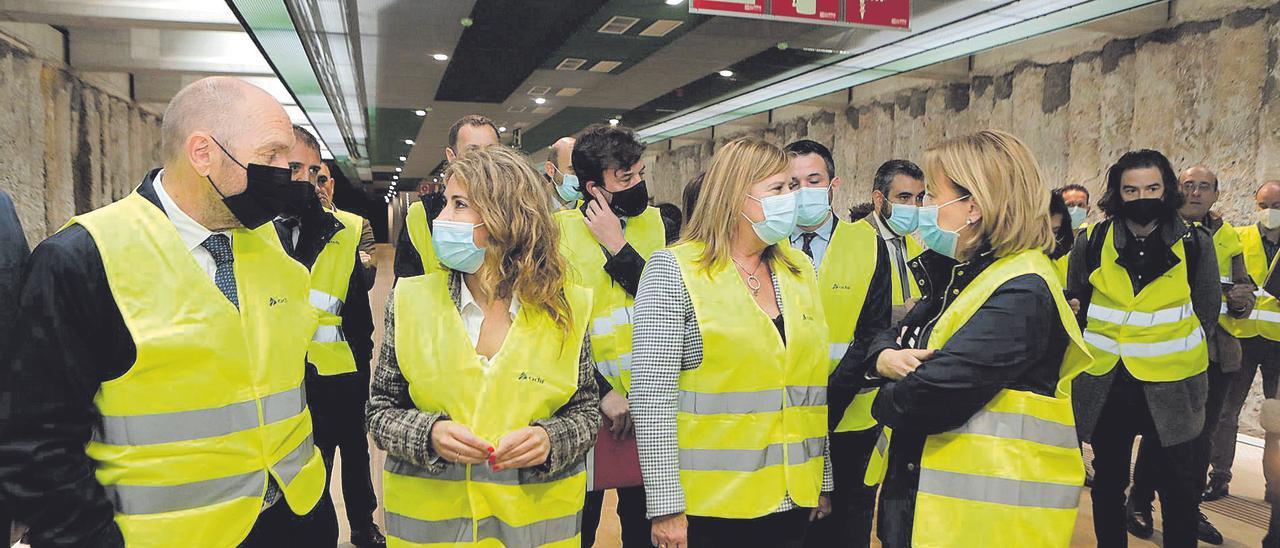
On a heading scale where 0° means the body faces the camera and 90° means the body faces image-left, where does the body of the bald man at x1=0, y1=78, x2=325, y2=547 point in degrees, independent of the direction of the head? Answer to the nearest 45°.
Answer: approximately 315°

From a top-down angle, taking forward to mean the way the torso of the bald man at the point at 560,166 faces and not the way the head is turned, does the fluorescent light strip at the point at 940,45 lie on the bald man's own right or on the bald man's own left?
on the bald man's own left

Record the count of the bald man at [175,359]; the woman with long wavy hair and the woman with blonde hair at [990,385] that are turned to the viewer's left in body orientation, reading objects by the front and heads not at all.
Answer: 1

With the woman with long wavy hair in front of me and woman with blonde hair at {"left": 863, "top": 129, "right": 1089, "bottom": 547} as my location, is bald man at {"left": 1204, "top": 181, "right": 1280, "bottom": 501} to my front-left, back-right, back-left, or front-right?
back-right

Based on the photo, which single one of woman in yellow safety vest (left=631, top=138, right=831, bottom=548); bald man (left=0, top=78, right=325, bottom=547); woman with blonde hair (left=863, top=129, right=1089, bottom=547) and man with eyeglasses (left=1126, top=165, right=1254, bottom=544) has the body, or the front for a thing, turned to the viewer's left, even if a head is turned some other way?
the woman with blonde hair

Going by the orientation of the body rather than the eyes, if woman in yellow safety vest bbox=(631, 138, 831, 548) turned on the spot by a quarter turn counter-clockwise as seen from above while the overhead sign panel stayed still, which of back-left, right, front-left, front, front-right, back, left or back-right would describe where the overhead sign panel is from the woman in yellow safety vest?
front-left

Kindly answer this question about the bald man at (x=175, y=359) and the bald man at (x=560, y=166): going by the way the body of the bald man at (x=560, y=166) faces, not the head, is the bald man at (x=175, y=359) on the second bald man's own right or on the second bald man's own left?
on the second bald man's own right

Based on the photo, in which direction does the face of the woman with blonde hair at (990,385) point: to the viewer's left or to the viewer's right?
to the viewer's left

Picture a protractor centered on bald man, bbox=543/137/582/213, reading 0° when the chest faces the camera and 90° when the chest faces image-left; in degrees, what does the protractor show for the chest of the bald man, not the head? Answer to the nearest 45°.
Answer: approximately 315°

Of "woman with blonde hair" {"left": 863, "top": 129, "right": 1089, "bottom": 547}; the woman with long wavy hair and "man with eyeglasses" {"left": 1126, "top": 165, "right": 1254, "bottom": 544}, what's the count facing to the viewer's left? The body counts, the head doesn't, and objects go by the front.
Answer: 1

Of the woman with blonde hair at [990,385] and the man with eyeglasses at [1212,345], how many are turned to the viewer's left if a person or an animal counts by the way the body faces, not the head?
1
